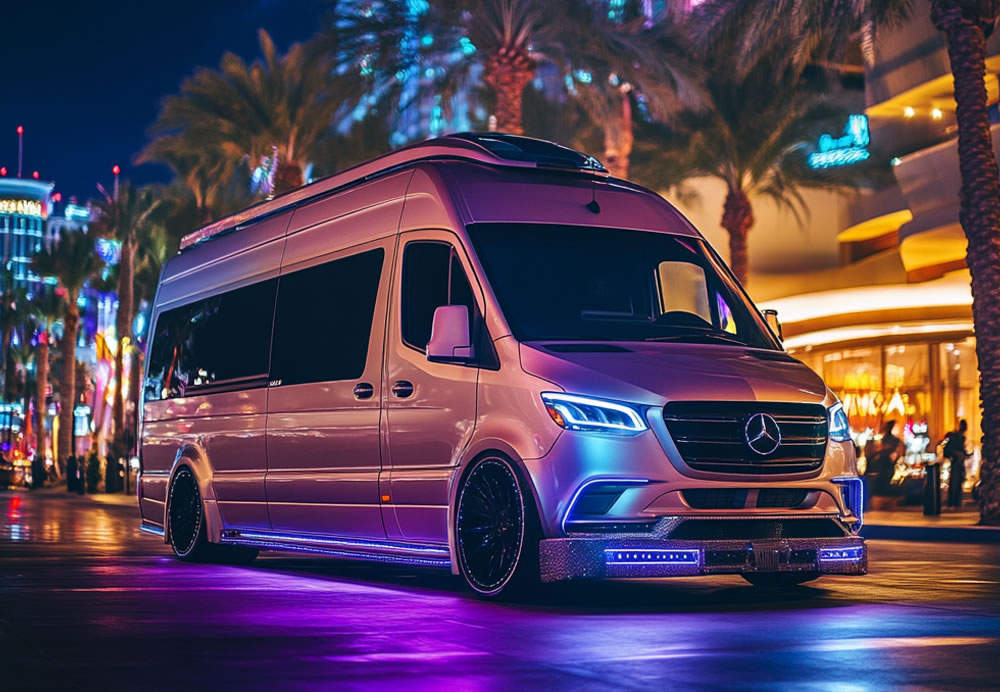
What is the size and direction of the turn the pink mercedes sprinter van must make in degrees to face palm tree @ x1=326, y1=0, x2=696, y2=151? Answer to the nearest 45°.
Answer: approximately 135° to its left

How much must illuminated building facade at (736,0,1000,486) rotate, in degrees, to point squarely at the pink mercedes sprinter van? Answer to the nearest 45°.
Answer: approximately 45° to its left

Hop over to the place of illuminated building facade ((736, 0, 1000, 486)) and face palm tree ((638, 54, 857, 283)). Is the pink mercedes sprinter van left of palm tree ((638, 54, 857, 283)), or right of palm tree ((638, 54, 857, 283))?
left

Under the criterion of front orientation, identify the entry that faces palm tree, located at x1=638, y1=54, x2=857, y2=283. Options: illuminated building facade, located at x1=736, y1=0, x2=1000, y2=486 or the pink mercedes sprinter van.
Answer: the illuminated building facade

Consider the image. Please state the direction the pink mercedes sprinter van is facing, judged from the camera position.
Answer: facing the viewer and to the right of the viewer

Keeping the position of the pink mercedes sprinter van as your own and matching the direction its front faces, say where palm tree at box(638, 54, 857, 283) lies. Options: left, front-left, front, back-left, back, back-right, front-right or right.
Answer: back-left

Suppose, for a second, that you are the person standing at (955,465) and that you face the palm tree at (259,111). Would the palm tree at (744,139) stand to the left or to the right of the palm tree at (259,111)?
right

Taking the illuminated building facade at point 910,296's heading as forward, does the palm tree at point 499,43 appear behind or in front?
in front

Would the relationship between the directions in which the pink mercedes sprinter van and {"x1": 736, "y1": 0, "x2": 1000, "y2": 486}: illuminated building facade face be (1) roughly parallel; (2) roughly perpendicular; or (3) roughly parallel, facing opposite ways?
roughly perpendicular

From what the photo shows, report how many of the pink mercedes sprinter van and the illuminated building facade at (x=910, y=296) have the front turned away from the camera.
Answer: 0

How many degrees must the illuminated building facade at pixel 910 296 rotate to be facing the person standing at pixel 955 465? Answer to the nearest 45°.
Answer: approximately 45° to its left

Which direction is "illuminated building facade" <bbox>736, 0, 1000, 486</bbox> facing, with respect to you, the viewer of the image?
facing the viewer and to the left of the viewer

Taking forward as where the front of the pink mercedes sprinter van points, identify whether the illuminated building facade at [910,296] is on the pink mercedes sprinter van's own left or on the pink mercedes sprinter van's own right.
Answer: on the pink mercedes sprinter van's own left

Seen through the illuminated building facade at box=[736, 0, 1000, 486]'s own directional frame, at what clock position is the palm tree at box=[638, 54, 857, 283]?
The palm tree is roughly at 12 o'clock from the illuminated building facade.
